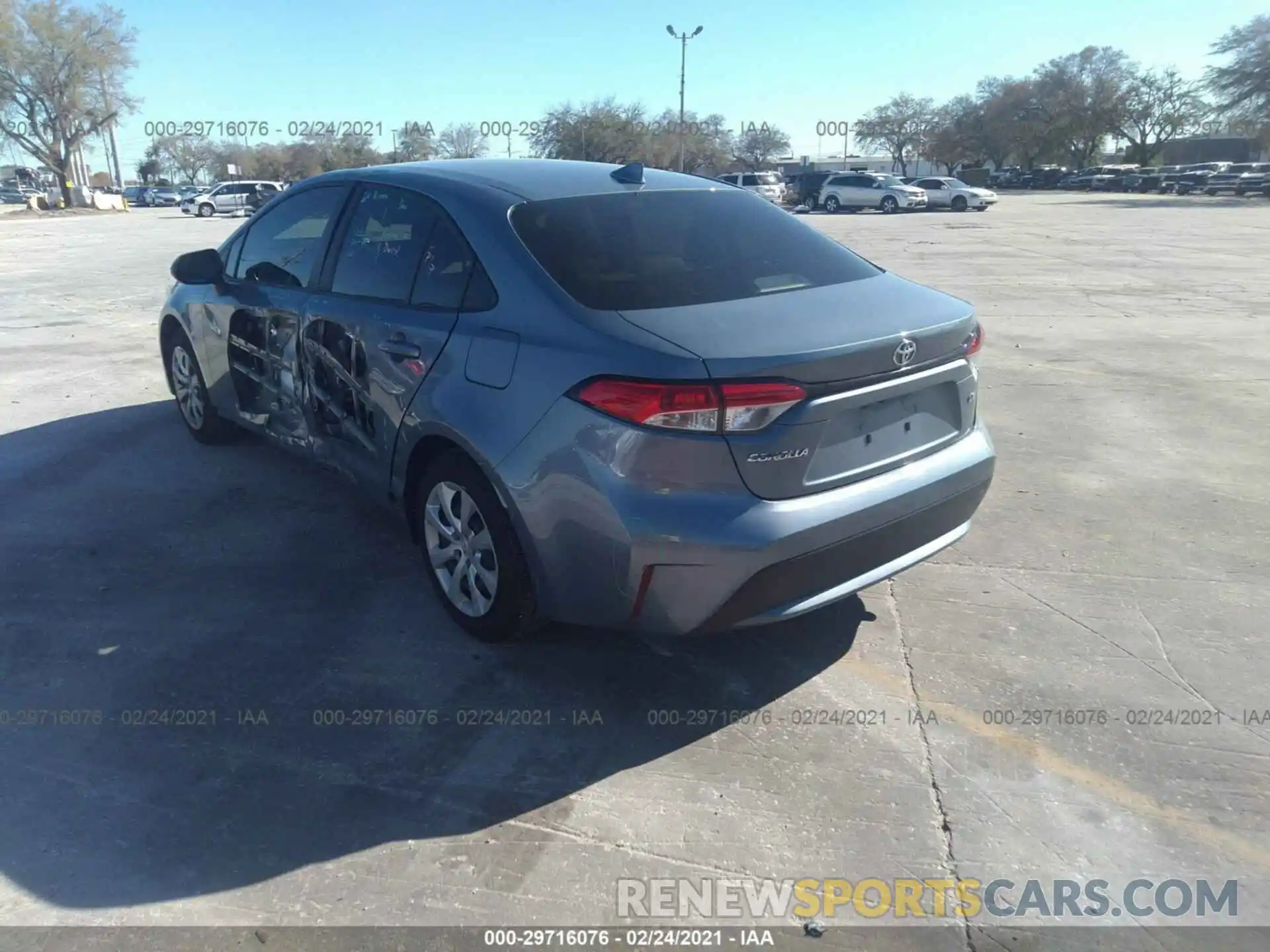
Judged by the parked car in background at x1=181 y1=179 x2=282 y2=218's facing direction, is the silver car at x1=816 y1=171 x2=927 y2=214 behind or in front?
behind

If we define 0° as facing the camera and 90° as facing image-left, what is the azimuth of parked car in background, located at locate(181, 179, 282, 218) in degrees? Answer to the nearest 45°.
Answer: approximately 90°

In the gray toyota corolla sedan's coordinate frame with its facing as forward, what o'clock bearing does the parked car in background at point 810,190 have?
The parked car in background is roughly at 2 o'clock from the gray toyota corolla sedan.

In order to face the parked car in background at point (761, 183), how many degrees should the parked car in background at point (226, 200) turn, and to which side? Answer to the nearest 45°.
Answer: approximately 135° to its left

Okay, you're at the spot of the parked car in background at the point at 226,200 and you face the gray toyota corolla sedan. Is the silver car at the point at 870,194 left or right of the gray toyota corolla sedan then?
left

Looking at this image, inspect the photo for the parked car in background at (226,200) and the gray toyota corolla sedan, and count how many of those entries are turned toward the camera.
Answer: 0

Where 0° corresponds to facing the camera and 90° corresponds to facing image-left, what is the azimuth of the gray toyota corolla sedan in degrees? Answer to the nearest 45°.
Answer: approximately 135°

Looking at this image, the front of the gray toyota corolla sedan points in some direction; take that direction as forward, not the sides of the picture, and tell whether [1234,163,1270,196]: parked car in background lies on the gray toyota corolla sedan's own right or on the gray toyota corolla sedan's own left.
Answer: on the gray toyota corolla sedan's own right

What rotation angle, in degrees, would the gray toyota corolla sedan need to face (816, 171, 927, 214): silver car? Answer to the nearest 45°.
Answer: approximately 45° to its right

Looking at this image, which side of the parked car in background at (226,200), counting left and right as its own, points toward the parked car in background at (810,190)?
back
